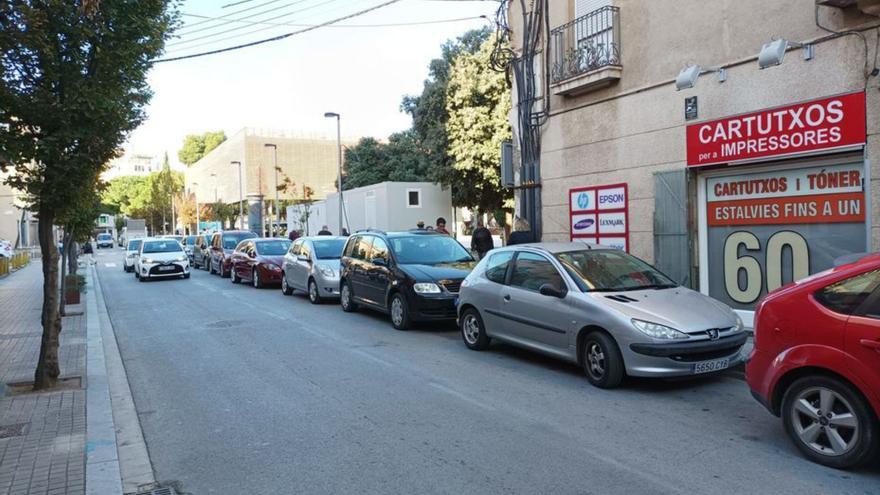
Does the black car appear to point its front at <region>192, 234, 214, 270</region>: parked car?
no

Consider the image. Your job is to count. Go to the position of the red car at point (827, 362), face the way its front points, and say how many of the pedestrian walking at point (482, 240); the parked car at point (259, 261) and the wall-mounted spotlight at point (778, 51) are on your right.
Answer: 0

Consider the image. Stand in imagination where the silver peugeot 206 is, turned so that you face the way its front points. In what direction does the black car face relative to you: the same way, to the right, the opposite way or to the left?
the same way

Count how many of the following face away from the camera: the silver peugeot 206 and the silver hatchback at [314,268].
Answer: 0

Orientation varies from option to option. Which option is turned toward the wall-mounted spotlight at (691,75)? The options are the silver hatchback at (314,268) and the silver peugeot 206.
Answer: the silver hatchback

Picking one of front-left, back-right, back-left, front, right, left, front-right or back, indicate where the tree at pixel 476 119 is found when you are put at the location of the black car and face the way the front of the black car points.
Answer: back-left

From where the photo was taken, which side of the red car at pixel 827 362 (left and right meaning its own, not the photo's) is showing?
right

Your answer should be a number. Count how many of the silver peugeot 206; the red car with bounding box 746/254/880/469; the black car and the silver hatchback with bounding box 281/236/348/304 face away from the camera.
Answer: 0

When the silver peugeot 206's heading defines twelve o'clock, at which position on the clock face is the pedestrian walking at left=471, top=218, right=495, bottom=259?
The pedestrian walking is roughly at 7 o'clock from the silver peugeot 206.

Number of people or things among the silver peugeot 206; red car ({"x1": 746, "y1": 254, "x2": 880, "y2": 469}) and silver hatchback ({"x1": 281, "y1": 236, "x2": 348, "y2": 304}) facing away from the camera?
0

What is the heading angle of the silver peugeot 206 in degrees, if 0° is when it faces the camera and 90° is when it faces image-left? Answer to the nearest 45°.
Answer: approximately 315°

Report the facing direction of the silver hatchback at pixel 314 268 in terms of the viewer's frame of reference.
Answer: facing the viewer and to the right of the viewer

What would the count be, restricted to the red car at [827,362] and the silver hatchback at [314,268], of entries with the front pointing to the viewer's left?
0

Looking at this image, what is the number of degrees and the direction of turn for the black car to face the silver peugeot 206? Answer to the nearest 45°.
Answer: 0° — it already faces it

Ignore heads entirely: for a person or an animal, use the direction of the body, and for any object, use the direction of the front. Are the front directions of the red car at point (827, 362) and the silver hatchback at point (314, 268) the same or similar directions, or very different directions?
same or similar directions

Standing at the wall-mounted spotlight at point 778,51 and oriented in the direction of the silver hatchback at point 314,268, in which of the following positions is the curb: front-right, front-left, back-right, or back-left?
front-left

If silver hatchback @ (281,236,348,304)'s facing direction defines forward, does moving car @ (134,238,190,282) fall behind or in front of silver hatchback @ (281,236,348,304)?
behind

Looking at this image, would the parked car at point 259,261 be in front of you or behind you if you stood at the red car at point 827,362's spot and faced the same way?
behind

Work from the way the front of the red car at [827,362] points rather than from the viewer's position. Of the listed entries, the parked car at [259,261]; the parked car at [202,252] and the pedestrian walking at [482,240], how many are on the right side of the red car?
0

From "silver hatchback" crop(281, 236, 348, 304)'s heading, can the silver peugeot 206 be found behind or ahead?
ahead

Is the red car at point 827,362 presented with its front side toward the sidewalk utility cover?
no

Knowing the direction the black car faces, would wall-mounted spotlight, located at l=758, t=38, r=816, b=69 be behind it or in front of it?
in front
